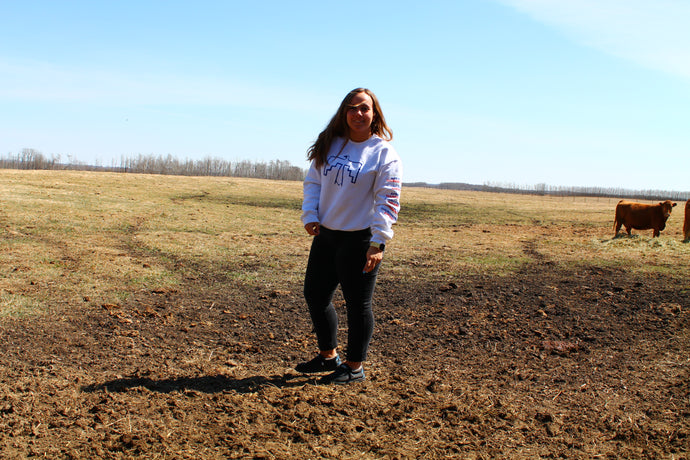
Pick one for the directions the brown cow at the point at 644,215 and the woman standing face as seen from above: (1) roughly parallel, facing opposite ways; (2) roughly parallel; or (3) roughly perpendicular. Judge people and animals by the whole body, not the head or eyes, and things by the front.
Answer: roughly perpendicular

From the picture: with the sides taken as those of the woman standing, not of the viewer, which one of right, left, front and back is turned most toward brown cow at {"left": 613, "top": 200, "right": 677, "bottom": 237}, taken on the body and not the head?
back
